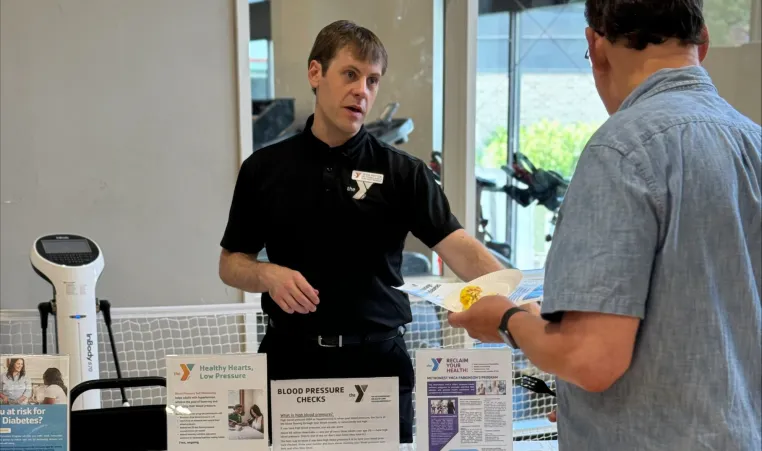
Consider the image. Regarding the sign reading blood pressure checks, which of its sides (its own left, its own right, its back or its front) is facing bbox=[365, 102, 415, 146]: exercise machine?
back

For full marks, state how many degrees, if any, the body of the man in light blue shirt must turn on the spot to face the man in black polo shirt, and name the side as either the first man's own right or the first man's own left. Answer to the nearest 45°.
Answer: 0° — they already face them

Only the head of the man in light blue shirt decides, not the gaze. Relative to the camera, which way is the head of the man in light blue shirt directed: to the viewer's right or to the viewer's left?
to the viewer's left

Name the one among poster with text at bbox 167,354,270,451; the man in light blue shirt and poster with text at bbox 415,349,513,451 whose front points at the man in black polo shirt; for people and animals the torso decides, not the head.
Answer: the man in light blue shirt

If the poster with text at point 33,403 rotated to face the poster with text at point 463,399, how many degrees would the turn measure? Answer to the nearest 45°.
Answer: approximately 90° to its left

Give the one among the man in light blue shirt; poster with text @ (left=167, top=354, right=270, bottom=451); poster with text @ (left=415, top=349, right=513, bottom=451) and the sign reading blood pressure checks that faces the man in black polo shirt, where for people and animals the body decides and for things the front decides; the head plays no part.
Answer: the man in light blue shirt

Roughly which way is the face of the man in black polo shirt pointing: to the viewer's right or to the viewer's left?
to the viewer's right

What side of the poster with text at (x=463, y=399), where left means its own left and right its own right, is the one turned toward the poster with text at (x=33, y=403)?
right

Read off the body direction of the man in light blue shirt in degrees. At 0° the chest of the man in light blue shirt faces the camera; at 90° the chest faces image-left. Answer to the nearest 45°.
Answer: approximately 135°

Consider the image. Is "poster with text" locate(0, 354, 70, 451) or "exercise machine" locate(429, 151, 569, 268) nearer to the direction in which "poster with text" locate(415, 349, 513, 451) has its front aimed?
the poster with text
